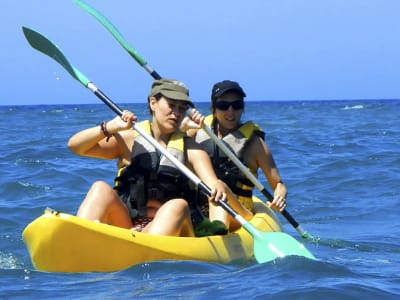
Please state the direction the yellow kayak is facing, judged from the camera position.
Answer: facing the viewer and to the left of the viewer
